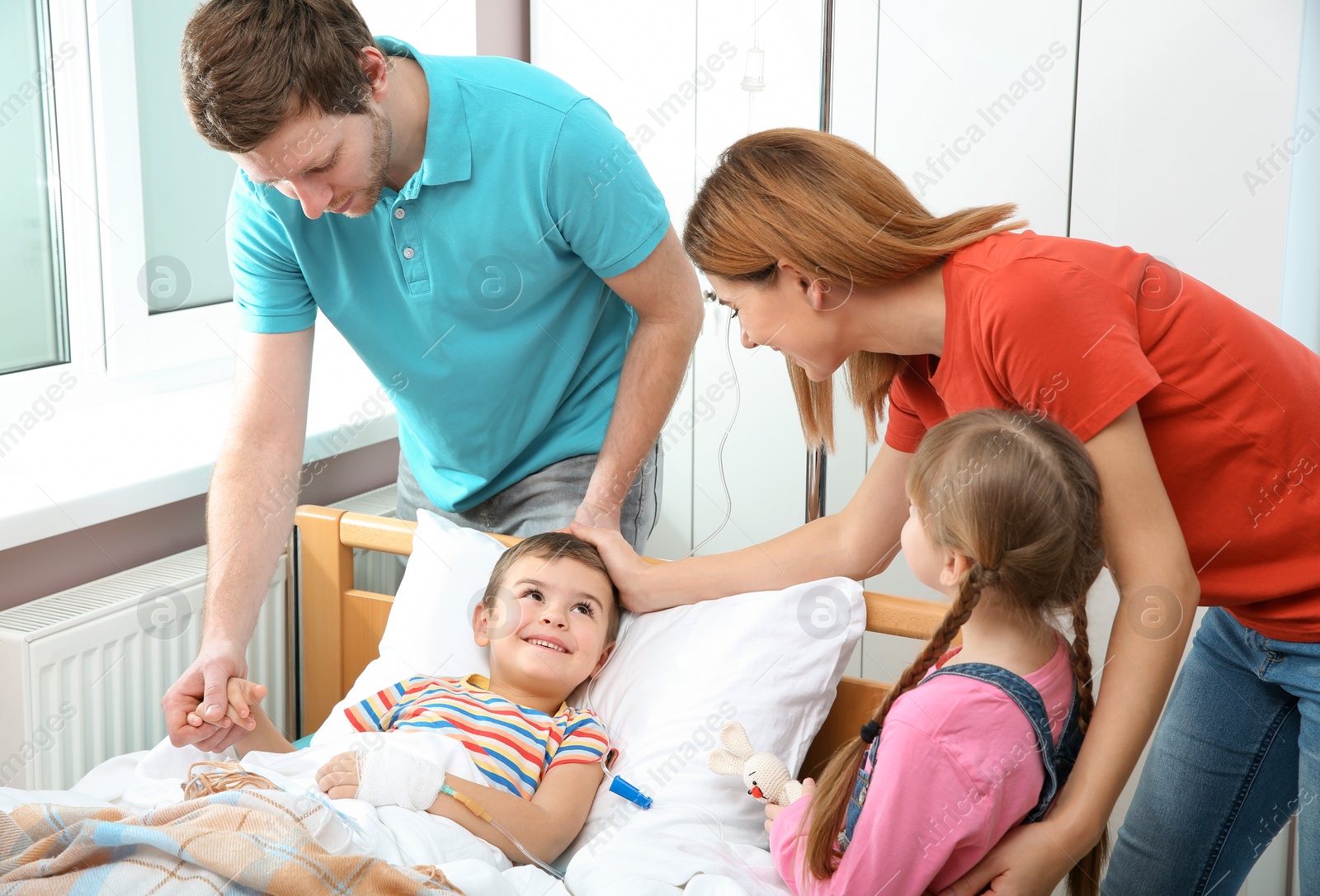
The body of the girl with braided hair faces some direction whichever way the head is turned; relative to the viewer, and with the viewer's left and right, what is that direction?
facing away from the viewer and to the left of the viewer

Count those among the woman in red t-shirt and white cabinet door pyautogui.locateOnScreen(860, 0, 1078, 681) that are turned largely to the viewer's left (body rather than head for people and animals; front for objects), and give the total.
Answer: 1

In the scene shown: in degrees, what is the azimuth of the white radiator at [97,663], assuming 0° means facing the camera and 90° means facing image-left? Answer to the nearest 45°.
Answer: approximately 315°

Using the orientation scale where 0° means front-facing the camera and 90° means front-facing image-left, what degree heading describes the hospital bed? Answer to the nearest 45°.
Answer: approximately 45°

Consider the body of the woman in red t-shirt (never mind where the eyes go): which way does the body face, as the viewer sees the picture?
to the viewer's left

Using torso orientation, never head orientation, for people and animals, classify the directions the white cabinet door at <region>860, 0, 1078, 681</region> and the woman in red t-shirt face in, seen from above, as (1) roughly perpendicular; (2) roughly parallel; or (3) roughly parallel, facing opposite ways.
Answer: roughly perpendicular

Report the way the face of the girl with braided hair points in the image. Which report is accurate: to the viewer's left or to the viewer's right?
to the viewer's left

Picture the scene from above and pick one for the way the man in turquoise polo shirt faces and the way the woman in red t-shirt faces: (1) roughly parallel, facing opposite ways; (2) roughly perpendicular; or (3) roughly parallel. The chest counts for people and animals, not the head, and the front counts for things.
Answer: roughly perpendicular
